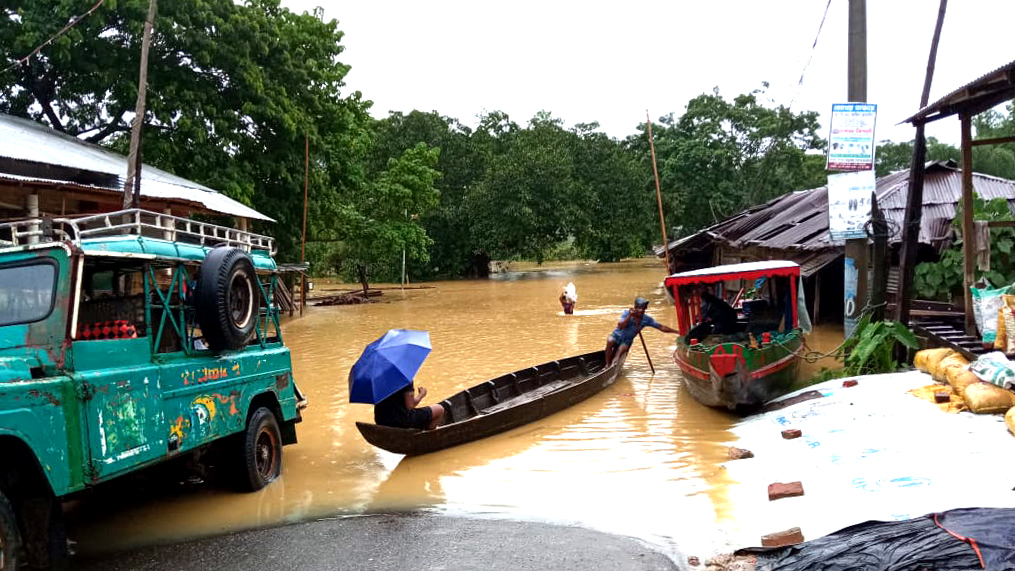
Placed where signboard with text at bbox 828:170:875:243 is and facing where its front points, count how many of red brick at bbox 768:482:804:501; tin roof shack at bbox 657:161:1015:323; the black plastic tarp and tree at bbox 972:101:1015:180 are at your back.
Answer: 2

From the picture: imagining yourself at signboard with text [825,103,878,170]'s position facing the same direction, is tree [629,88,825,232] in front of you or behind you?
behind

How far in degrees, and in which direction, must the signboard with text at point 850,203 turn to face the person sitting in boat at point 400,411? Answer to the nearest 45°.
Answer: approximately 45° to its right

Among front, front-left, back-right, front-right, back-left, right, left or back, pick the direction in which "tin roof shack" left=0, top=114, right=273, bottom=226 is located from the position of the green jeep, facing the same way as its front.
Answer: back-right

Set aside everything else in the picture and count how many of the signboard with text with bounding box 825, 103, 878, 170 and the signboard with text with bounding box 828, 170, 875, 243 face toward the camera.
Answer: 2

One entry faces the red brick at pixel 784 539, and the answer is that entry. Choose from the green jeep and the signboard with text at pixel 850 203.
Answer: the signboard with text

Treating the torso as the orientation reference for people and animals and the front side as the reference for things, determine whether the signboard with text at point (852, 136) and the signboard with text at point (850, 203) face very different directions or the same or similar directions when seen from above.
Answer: same or similar directions

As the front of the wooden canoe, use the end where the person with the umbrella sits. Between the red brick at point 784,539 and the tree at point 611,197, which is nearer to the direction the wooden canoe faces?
the red brick

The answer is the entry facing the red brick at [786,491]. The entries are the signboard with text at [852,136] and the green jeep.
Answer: the signboard with text

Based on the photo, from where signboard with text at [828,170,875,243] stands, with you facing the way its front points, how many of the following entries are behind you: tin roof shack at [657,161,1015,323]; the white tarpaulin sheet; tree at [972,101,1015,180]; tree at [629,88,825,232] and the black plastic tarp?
3

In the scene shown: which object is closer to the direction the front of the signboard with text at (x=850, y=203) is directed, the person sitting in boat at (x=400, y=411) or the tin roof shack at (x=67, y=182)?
the person sitting in boat

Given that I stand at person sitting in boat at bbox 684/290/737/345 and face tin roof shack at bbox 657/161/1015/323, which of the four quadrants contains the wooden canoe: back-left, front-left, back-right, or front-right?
back-left

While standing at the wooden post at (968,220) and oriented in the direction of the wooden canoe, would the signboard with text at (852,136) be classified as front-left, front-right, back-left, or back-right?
front-right

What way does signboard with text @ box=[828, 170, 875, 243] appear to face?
toward the camera

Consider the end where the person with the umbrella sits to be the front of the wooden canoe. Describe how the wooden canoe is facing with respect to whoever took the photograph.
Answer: facing the viewer and to the left of the viewer

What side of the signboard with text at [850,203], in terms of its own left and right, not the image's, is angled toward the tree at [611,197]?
back

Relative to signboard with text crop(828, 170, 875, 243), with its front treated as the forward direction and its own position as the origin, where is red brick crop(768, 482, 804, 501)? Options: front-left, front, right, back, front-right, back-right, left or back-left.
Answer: front

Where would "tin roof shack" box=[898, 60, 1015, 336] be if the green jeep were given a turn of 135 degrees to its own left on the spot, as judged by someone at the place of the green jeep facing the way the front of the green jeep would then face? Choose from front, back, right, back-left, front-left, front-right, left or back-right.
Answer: front
